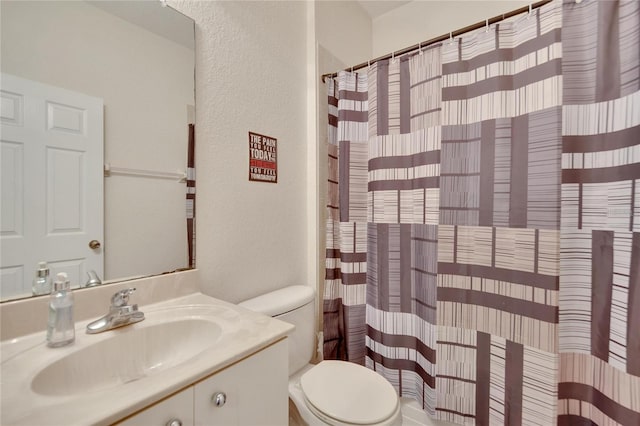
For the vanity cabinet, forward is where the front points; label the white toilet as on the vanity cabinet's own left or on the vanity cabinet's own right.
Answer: on the vanity cabinet's own left

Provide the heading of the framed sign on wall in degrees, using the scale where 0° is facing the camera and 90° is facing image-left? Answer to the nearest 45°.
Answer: approximately 315°

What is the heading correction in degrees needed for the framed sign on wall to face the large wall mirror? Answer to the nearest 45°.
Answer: approximately 90° to its right

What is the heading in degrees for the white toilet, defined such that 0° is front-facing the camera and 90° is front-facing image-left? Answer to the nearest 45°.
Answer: approximately 315°

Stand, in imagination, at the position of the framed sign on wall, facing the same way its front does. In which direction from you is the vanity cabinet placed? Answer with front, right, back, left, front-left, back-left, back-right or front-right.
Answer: front-right

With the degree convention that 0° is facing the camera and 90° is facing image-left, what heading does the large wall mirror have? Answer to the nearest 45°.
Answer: approximately 315°

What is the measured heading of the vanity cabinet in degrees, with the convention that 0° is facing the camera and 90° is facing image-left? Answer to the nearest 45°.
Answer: approximately 315°
